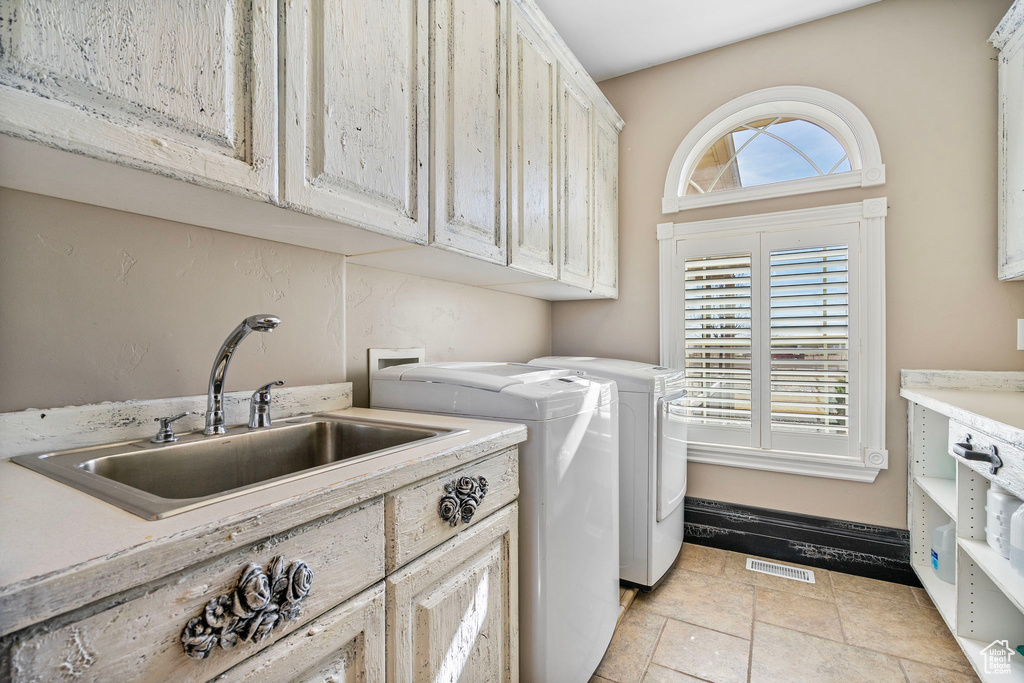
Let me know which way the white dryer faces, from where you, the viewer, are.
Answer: facing to the right of the viewer

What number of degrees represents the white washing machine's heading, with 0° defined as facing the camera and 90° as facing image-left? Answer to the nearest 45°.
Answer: approximately 315°

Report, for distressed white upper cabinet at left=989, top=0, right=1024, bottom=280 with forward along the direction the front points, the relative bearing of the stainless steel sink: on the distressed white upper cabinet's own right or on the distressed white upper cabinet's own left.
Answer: on the distressed white upper cabinet's own left

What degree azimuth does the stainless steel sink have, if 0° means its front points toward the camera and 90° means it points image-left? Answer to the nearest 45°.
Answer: approximately 315°

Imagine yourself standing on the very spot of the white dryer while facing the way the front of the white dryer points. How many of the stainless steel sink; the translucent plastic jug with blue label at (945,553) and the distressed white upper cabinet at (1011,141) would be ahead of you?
2

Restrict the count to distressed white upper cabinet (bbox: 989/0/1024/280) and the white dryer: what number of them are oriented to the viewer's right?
1

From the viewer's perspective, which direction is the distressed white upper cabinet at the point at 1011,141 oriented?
to the viewer's left

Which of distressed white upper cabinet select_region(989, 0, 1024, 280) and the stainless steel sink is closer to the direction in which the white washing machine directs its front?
the distressed white upper cabinet

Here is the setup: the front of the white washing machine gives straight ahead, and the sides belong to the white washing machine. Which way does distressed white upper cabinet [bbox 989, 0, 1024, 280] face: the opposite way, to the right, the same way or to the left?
the opposite way
